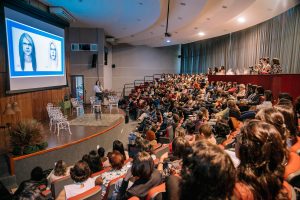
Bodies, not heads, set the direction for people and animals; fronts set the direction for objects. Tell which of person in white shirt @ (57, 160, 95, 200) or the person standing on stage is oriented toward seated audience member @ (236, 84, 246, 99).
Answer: the person standing on stage

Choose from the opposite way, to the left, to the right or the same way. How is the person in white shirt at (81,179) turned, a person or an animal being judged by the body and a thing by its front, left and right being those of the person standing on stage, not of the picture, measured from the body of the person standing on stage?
the opposite way

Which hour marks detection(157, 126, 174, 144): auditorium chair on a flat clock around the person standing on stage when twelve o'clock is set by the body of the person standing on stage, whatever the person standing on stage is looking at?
The auditorium chair is roughly at 1 o'clock from the person standing on stage.

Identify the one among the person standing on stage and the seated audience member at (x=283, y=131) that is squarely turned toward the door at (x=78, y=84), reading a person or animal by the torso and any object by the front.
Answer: the seated audience member

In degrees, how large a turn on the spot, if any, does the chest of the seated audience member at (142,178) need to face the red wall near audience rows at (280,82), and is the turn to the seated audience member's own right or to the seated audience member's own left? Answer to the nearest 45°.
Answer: approximately 90° to the seated audience member's own right

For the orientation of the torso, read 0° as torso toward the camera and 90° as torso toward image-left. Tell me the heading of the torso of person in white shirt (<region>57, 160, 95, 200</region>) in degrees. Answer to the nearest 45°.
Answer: approximately 135°

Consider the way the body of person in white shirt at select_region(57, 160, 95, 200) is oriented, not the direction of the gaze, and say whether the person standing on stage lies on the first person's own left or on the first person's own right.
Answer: on the first person's own right

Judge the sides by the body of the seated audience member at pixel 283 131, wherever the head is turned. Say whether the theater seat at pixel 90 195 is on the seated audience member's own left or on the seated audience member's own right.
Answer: on the seated audience member's own left

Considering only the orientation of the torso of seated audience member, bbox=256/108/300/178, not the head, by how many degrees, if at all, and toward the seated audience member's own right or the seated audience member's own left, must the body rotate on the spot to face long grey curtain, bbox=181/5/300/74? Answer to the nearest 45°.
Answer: approximately 45° to the seated audience member's own right

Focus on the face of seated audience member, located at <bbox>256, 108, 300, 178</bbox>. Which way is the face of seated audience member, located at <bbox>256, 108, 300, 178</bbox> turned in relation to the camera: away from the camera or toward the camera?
away from the camera

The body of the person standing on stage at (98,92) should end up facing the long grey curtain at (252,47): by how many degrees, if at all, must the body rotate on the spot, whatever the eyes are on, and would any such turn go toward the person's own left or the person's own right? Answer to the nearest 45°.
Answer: approximately 45° to the person's own left

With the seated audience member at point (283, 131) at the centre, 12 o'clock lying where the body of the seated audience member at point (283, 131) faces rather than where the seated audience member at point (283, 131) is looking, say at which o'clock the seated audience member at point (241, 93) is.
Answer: the seated audience member at point (241, 93) is roughly at 1 o'clock from the seated audience member at point (283, 131).

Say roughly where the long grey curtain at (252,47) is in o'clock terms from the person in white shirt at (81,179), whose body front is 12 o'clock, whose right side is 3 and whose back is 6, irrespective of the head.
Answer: The long grey curtain is roughly at 3 o'clock from the person in white shirt.
